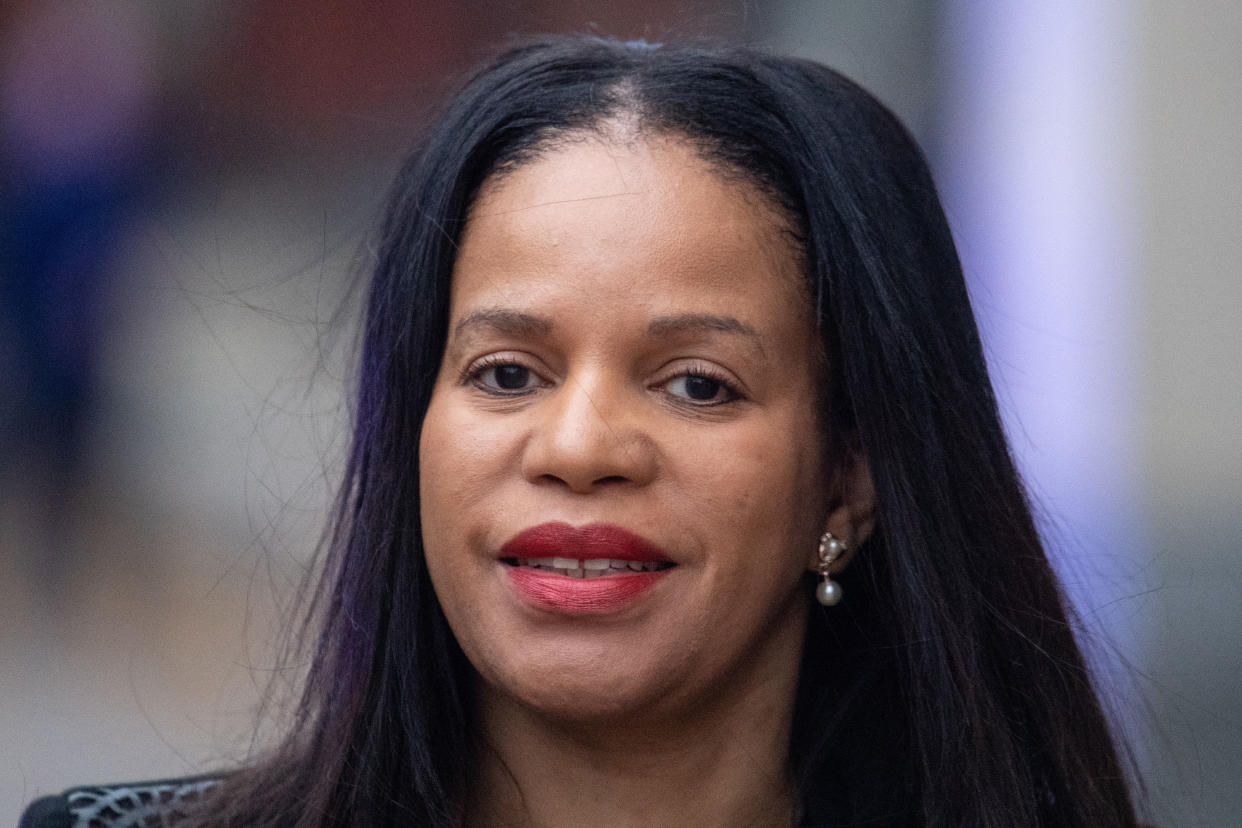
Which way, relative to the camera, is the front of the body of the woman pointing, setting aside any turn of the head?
toward the camera
